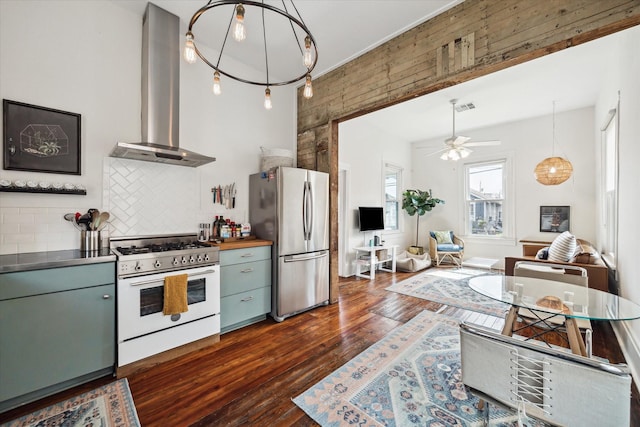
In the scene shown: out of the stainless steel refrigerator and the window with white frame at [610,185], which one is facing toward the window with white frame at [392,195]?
the window with white frame at [610,185]

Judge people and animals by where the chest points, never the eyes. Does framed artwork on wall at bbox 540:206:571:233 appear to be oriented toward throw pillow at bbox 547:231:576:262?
yes

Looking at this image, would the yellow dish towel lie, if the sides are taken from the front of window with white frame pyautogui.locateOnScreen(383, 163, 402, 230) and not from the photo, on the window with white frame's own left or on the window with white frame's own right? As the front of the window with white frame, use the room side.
on the window with white frame's own right

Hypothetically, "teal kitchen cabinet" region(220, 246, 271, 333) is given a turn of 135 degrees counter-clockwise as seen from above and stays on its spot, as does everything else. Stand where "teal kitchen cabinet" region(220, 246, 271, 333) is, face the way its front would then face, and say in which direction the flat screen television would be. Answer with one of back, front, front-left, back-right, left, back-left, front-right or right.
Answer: front-right

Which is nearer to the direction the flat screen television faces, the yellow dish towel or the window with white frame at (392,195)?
the yellow dish towel

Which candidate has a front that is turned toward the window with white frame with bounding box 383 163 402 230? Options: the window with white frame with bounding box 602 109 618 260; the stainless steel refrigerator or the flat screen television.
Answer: the window with white frame with bounding box 602 109 618 260

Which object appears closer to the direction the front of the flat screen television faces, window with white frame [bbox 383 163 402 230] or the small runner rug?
the small runner rug

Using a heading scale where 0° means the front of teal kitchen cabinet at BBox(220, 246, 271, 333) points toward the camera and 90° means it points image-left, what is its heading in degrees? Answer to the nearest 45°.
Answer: approximately 315°

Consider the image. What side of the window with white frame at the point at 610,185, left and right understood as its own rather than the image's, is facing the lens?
left

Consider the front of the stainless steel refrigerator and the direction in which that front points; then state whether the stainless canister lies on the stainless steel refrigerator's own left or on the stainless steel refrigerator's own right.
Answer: on the stainless steel refrigerator's own right

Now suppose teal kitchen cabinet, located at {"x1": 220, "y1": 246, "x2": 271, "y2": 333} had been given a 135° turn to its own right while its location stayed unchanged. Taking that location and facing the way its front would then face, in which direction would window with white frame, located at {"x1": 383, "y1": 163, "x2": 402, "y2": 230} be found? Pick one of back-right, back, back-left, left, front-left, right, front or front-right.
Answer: back-right
